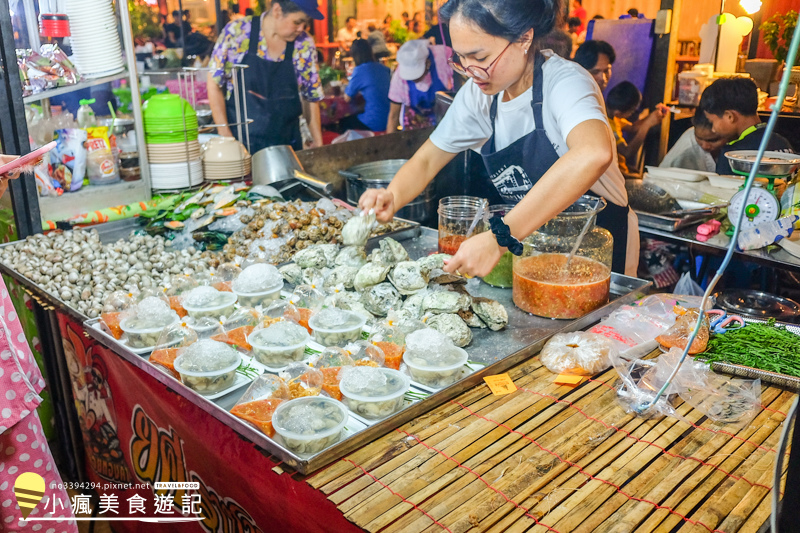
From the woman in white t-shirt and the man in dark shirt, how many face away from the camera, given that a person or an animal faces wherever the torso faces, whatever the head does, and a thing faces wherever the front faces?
0

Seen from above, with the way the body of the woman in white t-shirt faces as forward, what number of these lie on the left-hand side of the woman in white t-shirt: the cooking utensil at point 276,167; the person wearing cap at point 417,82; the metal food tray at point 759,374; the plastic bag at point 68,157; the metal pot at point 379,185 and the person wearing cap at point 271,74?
1

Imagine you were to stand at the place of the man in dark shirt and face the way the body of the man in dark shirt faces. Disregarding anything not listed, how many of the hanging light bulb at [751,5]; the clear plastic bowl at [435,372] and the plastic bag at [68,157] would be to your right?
1

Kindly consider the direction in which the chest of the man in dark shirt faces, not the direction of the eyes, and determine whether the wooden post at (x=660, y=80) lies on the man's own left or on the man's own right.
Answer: on the man's own right

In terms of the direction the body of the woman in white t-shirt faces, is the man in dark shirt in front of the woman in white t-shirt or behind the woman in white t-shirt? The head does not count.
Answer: behind

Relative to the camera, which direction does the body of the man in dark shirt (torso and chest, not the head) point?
to the viewer's left

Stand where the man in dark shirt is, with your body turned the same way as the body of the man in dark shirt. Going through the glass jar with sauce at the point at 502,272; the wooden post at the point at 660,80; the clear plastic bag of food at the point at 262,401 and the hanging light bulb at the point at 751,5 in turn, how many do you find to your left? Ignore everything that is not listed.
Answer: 2

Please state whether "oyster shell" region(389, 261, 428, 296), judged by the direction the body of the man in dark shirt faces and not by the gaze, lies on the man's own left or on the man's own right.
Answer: on the man's own left

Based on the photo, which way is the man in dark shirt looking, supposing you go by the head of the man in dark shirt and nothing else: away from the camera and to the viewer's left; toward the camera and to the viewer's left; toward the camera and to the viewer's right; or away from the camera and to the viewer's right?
toward the camera and to the viewer's left

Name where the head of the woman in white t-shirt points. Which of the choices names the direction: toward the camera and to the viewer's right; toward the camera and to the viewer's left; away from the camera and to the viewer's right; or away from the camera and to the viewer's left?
toward the camera and to the viewer's left
